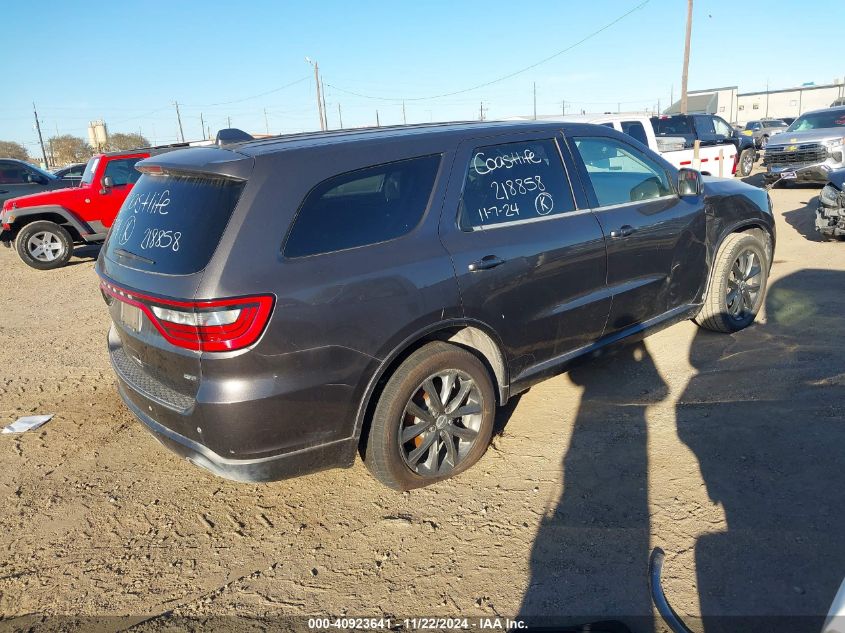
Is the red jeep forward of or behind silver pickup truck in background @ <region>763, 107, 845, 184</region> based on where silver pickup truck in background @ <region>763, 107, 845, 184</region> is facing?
forward

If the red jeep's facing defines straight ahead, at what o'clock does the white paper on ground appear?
The white paper on ground is roughly at 9 o'clock from the red jeep.

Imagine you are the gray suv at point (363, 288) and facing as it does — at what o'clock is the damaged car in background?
The damaged car in background is roughly at 12 o'clock from the gray suv.

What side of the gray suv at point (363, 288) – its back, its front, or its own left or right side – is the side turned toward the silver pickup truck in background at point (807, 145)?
front

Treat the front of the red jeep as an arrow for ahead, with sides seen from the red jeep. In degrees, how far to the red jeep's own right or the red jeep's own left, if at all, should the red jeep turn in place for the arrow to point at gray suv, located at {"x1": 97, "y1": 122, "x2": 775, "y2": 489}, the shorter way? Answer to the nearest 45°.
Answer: approximately 90° to the red jeep's own left

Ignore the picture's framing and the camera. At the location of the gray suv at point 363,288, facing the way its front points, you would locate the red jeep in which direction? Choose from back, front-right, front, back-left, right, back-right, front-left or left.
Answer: left

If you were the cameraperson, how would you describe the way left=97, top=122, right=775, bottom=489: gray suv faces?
facing away from the viewer and to the right of the viewer

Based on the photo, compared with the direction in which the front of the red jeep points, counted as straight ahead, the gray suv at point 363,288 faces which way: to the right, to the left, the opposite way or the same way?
the opposite way

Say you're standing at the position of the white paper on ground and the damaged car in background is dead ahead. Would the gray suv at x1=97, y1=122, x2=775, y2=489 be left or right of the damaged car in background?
right

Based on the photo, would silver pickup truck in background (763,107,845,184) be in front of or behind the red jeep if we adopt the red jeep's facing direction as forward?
behind

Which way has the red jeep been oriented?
to the viewer's left

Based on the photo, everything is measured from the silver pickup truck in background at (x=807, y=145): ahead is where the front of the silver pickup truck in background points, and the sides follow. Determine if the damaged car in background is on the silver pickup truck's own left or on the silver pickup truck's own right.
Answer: on the silver pickup truck's own left

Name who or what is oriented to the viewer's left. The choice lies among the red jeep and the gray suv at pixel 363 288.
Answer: the red jeep

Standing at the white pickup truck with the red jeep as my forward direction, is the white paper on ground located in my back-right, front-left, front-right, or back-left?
front-left

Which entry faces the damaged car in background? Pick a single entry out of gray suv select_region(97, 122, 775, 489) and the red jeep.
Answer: the gray suv

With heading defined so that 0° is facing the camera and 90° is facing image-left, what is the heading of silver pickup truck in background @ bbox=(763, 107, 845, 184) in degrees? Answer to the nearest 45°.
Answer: approximately 45°
